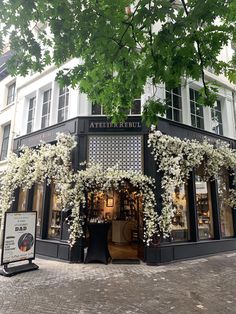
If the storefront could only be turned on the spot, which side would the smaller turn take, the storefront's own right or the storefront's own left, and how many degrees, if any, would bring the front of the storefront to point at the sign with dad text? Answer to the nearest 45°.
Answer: approximately 45° to the storefront's own right

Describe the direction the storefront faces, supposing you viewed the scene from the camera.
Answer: facing the viewer
